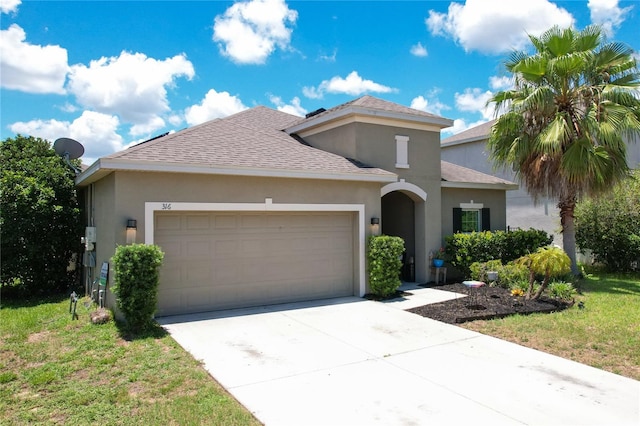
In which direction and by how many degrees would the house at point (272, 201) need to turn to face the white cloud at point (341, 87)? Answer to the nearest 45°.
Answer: approximately 135° to its left

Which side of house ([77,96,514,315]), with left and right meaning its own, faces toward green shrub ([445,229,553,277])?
left

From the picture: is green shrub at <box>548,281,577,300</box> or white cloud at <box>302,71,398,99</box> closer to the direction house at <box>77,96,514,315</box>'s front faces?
the green shrub

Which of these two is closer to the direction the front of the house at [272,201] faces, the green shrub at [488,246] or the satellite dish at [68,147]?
the green shrub

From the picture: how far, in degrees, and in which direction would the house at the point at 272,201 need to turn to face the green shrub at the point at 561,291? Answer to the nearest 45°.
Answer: approximately 45° to its left

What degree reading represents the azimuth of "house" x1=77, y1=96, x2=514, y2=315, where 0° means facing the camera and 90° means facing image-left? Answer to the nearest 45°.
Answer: approximately 315°

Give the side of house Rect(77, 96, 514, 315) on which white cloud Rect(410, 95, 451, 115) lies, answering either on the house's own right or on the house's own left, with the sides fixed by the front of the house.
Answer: on the house's own left
